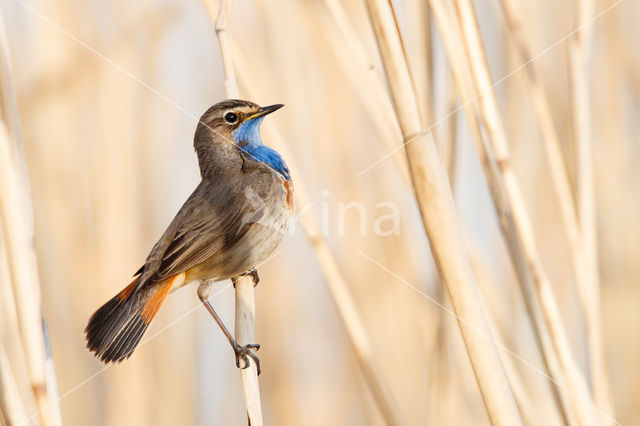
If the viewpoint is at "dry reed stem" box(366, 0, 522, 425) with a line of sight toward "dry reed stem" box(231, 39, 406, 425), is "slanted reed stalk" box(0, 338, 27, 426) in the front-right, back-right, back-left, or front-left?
front-left

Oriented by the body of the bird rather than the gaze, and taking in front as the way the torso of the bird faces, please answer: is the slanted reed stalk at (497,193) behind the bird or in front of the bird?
in front

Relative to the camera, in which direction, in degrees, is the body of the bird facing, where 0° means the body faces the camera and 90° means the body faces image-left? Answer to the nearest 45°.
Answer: approximately 270°

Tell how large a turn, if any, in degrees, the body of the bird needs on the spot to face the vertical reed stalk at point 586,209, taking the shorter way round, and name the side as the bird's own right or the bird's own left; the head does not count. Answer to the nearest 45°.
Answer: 0° — it already faces it

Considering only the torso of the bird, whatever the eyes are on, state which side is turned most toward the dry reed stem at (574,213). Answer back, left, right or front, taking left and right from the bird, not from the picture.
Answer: front

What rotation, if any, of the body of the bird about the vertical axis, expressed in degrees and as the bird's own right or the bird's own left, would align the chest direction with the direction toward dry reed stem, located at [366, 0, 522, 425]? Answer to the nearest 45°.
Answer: approximately 45° to the bird's own right
